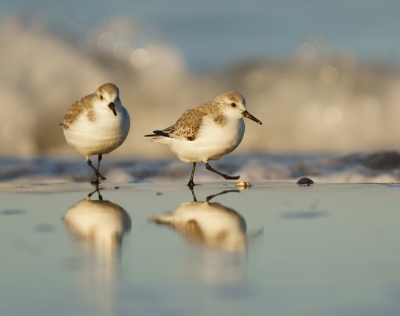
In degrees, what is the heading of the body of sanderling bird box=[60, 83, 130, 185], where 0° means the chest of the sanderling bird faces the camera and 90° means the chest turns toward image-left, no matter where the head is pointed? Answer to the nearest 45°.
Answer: approximately 315°

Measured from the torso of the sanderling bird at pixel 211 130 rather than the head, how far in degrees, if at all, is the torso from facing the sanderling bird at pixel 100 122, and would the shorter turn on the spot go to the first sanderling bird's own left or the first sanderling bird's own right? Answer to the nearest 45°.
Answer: approximately 180°

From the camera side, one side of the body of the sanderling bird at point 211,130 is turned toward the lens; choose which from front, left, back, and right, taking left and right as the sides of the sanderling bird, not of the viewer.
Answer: right
